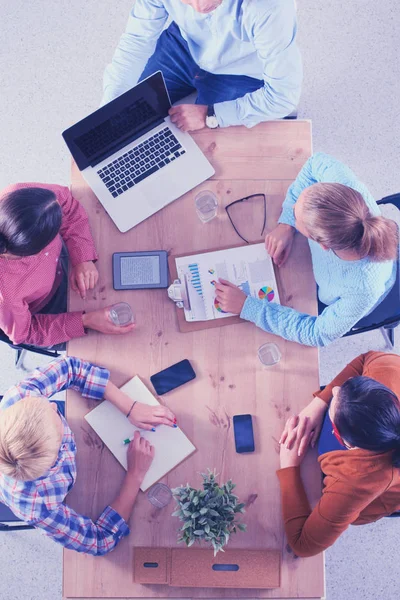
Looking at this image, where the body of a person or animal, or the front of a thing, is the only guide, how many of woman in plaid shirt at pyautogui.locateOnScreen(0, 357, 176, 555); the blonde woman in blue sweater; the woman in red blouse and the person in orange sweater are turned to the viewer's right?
2

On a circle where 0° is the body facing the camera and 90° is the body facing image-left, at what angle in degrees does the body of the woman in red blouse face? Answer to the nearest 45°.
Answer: approximately 270°

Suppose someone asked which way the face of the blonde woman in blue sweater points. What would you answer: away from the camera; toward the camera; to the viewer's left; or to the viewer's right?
to the viewer's left

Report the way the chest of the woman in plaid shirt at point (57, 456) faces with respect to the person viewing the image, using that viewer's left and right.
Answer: facing to the right of the viewer

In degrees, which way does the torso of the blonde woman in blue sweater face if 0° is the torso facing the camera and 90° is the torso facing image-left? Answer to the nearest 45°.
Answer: approximately 90°

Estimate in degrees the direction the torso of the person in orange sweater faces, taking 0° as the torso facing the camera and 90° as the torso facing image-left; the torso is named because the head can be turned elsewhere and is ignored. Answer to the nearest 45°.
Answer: approximately 90°

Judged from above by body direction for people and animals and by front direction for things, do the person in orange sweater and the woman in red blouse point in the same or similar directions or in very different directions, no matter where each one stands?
very different directions
